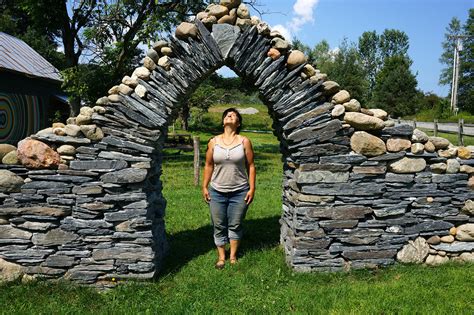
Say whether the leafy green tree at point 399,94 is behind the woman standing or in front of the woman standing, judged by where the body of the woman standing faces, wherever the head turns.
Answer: behind

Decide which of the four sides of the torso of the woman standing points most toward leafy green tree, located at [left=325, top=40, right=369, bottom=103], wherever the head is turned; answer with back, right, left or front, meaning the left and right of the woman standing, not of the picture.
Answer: back

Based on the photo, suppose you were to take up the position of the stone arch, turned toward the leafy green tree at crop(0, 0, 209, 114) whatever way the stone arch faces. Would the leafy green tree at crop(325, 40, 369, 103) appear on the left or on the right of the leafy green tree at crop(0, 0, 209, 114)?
right

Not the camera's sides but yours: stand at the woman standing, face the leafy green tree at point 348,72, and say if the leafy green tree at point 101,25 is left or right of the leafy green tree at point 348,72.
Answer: left

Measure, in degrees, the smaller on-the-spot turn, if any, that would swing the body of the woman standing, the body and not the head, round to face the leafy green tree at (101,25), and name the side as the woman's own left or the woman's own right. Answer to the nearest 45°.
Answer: approximately 135° to the woman's own right

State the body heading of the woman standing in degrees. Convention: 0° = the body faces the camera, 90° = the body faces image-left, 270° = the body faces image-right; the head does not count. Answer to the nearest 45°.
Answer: approximately 0°

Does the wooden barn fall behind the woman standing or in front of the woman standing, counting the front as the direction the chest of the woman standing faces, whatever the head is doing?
behind
